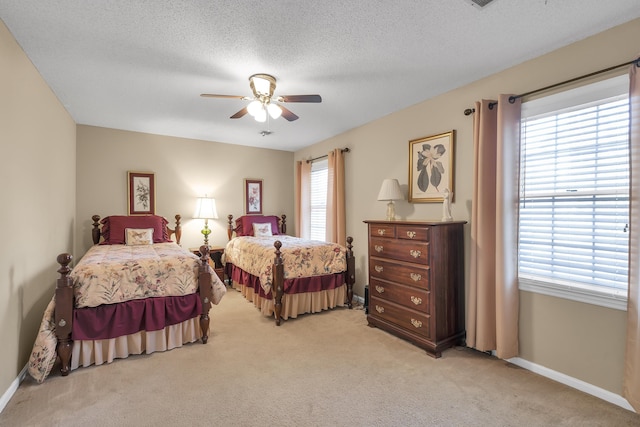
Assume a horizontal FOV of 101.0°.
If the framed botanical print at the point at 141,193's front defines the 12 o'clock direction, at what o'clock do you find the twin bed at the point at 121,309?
The twin bed is roughly at 12 o'clock from the framed botanical print.

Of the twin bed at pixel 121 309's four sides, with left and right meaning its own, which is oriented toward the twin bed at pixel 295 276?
left

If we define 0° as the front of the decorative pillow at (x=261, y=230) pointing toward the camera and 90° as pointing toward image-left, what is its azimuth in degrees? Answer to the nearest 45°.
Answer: approximately 0°

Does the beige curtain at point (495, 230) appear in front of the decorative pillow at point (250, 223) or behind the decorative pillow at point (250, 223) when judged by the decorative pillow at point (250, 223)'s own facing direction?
in front

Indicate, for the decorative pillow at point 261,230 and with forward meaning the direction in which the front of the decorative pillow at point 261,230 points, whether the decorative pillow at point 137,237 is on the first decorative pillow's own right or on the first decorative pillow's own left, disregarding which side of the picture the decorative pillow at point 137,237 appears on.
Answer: on the first decorative pillow's own right
